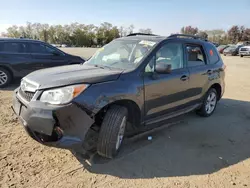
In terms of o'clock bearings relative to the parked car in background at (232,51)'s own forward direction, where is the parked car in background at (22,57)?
the parked car in background at (22,57) is roughly at 11 o'clock from the parked car in background at (232,51).

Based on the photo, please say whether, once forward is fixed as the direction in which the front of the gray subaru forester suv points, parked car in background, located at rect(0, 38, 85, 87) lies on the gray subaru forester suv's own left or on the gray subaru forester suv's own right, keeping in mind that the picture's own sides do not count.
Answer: on the gray subaru forester suv's own right

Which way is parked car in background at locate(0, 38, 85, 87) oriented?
to the viewer's right

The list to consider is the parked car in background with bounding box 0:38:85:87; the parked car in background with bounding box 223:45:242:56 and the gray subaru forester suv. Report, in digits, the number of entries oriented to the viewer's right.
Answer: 1

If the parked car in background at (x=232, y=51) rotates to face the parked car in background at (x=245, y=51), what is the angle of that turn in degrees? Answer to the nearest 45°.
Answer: approximately 90° to its left

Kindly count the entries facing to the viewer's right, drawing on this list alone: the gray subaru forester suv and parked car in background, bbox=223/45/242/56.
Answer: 0

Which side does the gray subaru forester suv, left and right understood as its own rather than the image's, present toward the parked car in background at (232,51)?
back

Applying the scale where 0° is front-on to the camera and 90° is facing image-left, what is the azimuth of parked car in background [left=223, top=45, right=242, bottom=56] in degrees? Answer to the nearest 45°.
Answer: approximately 45°

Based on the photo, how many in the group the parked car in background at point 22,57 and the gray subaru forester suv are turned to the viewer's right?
1
